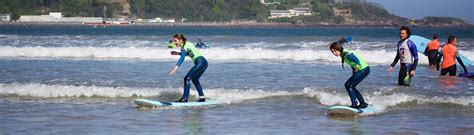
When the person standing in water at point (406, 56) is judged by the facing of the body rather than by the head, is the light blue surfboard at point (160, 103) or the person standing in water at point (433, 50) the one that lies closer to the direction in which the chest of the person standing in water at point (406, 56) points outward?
the light blue surfboard

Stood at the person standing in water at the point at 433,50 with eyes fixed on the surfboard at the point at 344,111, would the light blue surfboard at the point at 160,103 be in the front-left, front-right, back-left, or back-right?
front-right

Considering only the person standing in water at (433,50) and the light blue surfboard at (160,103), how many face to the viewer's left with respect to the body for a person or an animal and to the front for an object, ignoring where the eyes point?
1

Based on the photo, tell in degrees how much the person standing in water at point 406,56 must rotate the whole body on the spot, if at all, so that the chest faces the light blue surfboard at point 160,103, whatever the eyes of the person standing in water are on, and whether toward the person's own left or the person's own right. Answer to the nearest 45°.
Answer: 0° — they already face it

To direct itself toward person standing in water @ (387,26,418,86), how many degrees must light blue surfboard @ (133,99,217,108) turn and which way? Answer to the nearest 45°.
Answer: approximately 180°

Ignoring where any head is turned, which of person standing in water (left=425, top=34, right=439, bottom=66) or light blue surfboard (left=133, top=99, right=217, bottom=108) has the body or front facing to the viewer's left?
the light blue surfboard

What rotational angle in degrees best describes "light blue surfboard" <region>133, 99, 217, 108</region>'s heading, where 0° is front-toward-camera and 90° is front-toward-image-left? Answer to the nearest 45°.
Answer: approximately 90°

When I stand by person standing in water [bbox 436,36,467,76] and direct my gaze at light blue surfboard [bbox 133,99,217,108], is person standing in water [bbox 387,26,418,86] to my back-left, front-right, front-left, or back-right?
front-left
